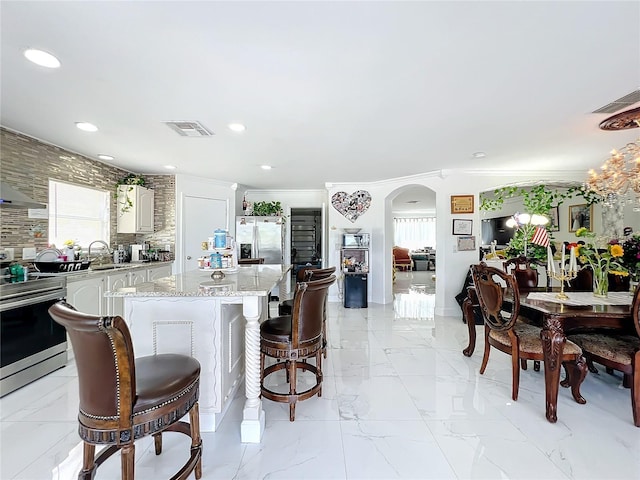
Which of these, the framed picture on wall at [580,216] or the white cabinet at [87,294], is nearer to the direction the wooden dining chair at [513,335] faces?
the framed picture on wall

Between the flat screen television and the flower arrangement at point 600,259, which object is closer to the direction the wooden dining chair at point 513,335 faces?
the flower arrangement

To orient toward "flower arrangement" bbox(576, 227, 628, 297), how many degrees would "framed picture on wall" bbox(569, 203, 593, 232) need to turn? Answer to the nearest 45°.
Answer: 0° — it already faces it

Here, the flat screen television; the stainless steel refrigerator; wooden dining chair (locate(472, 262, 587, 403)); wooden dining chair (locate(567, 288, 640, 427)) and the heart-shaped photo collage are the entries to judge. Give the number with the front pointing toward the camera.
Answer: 3

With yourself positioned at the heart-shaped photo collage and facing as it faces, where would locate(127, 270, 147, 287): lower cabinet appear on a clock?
The lower cabinet is roughly at 2 o'clock from the heart-shaped photo collage.

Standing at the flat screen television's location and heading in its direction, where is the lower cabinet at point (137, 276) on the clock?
The lower cabinet is roughly at 1 o'clock from the flat screen television.

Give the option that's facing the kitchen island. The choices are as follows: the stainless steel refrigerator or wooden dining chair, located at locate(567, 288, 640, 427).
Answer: the stainless steel refrigerator
